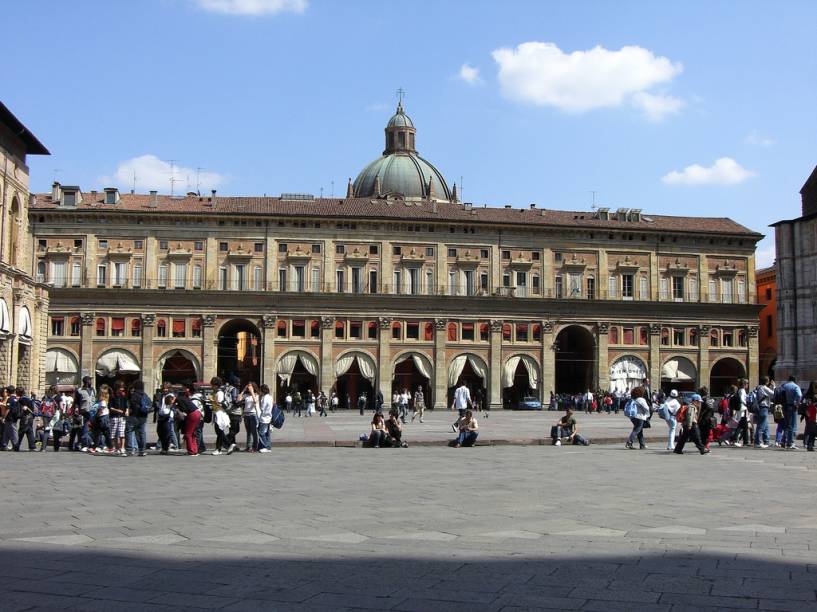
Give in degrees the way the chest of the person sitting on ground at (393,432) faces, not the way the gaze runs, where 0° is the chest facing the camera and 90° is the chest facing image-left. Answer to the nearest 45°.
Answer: approximately 315°

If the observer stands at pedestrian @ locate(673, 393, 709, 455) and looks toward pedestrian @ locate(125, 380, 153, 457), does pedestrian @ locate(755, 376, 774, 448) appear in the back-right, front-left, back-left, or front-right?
back-right

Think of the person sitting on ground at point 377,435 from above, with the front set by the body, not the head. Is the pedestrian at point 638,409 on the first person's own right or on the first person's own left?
on the first person's own left

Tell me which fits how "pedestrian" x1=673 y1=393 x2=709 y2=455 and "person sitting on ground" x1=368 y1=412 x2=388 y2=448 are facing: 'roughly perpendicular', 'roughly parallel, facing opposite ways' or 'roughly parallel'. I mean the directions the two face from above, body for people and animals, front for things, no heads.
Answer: roughly perpendicular
